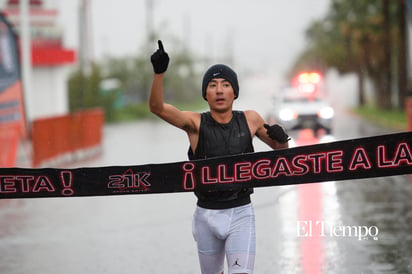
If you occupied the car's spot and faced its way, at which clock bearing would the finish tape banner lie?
The finish tape banner is roughly at 12 o'clock from the car.

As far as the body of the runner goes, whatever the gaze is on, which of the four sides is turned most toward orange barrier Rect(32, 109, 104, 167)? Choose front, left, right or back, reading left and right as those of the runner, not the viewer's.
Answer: back

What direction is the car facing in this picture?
toward the camera

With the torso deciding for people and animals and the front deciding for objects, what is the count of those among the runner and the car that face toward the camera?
2

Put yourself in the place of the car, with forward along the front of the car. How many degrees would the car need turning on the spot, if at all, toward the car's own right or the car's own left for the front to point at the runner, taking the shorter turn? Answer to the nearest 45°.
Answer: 0° — it already faces them

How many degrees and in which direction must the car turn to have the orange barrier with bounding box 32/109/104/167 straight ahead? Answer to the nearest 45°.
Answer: approximately 45° to its right

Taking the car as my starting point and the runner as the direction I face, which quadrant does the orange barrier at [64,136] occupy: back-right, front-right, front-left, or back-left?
front-right

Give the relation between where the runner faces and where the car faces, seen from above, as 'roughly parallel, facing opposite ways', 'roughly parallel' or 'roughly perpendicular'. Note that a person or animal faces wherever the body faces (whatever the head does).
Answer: roughly parallel

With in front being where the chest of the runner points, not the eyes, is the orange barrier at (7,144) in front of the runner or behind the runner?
behind

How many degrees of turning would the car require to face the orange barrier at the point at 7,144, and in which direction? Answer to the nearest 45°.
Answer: approximately 45° to its right

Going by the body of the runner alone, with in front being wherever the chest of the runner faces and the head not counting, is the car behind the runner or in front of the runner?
behind

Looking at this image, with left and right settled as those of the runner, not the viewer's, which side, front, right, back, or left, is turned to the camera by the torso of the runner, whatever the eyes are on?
front
